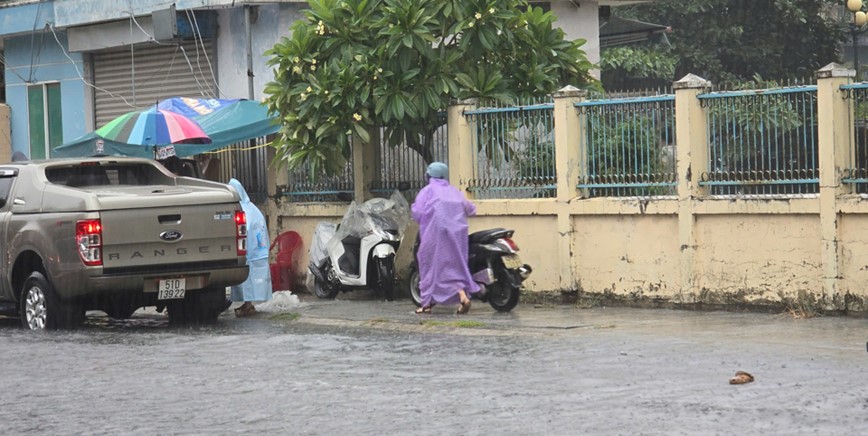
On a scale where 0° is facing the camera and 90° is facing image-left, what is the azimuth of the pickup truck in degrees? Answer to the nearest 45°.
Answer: approximately 135°

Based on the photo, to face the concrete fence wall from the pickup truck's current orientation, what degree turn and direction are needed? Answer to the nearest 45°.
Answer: approximately 135° to its right

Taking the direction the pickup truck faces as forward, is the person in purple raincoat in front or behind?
behind

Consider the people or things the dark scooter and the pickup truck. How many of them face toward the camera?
0

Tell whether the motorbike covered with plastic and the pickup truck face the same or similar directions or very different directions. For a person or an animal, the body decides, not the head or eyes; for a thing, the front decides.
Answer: very different directions

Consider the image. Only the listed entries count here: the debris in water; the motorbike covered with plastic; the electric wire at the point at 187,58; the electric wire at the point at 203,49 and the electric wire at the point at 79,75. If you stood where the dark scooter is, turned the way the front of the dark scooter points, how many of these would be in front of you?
4

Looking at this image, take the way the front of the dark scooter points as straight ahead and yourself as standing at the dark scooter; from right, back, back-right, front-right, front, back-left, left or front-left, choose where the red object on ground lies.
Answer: front

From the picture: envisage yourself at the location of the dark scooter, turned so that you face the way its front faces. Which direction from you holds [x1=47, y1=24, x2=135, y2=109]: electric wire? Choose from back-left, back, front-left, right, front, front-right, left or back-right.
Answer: front

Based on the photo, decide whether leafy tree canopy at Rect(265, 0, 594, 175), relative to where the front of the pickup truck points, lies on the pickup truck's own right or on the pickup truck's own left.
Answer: on the pickup truck's own right

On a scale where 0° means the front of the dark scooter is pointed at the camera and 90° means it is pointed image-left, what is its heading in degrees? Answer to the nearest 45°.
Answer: approximately 135°
